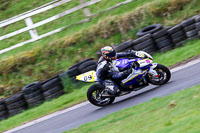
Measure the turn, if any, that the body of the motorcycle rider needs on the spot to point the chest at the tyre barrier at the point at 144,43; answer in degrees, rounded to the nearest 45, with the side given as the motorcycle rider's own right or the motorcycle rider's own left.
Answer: approximately 45° to the motorcycle rider's own left

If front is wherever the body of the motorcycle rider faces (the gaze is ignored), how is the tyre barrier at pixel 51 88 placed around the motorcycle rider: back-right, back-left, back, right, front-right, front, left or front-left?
back-left

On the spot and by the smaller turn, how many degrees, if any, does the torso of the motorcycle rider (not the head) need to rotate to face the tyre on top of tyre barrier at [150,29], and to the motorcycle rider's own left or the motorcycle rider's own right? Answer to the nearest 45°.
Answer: approximately 45° to the motorcycle rider's own left

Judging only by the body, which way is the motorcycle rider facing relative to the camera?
to the viewer's right

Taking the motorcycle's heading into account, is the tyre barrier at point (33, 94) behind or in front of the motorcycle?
behind

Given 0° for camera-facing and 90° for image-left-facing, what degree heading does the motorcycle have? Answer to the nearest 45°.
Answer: approximately 270°

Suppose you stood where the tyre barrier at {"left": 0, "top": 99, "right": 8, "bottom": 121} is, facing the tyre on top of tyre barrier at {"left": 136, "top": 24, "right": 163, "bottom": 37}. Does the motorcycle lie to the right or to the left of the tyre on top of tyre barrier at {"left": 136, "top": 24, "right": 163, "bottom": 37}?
right

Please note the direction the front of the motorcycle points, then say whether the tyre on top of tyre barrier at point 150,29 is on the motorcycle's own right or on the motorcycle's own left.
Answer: on the motorcycle's own left

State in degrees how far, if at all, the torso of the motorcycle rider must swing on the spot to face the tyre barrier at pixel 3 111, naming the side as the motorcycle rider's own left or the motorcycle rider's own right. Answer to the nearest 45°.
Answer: approximately 135° to the motorcycle rider's own left

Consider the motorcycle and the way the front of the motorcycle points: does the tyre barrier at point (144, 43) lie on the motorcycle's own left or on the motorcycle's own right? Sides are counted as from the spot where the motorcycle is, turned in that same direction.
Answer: on the motorcycle's own left
